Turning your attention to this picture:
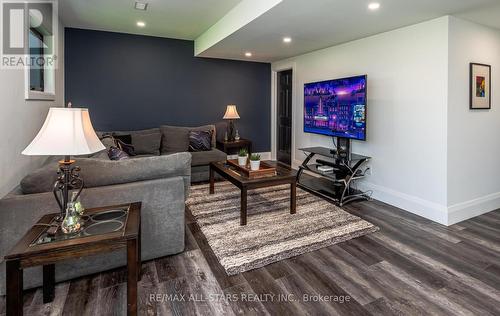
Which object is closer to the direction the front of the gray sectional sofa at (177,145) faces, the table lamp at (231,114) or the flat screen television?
the flat screen television

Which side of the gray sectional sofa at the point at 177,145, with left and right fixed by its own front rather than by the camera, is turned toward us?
front

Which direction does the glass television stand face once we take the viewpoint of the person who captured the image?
facing the viewer and to the left of the viewer

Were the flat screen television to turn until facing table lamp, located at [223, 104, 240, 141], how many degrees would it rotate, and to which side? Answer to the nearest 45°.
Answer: approximately 90° to its right

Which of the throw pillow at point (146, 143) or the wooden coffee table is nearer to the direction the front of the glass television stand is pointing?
the wooden coffee table

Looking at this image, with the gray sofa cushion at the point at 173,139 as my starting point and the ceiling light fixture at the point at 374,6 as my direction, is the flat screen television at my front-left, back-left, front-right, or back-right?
front-left

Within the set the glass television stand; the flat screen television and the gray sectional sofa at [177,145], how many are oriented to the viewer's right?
0

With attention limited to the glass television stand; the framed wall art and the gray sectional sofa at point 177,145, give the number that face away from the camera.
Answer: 0

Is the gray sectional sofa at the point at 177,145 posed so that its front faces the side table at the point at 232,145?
no
